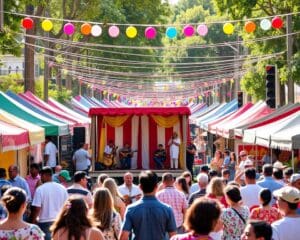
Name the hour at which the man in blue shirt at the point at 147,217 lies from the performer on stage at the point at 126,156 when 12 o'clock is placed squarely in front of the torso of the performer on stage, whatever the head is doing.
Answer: The man in blue shirt is roughly at 12 o'clock from the performer on stage.

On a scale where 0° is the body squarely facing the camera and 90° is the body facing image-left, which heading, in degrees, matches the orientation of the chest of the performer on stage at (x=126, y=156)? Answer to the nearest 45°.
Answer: approximately 0°

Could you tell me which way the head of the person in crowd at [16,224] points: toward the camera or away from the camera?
away from the camera

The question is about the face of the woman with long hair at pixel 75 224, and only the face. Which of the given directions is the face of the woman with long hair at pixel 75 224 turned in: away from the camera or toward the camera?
away from the camera

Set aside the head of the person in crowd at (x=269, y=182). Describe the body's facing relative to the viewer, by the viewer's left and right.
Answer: facing away from the viewer

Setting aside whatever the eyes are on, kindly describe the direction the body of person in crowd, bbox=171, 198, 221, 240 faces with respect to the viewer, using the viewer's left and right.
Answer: facing away from the viewer

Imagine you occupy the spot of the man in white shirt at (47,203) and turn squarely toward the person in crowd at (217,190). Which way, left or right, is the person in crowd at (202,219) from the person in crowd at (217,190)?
right

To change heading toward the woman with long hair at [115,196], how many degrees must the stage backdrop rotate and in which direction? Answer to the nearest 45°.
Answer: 0° — it already faces them
